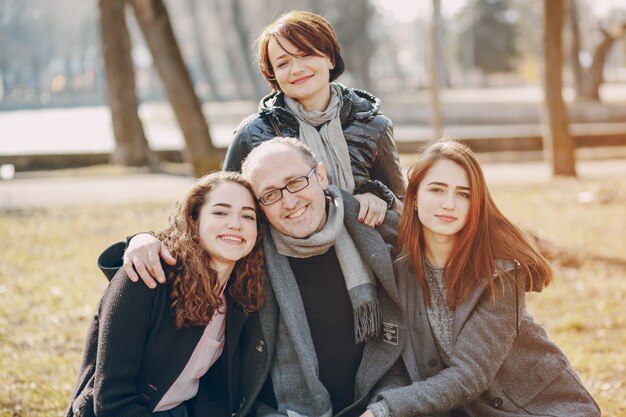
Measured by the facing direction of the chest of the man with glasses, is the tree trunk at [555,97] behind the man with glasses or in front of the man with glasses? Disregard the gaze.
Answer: behind

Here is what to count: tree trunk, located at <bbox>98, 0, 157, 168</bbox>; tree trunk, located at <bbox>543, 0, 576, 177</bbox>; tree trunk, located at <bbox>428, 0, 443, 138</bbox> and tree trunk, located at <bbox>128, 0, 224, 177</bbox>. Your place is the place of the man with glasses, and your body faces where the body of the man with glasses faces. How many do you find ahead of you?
0

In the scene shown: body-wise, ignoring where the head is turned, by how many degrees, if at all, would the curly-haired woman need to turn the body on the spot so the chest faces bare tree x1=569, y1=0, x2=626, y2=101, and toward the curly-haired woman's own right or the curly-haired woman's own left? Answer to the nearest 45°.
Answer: approximately 90° to the curly-haired woman's own left

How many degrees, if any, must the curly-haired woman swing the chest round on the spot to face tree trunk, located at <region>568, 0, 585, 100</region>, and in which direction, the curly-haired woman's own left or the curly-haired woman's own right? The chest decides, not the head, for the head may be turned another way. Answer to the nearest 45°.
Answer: approximately 90° to the curly-haired woman's own left

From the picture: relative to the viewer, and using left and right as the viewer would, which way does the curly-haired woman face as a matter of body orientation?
facing the viewer and to the right of the viewer

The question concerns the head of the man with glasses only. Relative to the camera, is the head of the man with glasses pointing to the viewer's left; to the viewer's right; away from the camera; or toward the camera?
toward the camera

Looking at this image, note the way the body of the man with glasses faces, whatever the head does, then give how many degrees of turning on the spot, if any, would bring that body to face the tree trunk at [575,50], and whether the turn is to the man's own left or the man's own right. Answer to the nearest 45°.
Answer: approximately 135° to the man's own left

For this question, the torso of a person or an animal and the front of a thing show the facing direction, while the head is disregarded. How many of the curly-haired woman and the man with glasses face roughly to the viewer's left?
0

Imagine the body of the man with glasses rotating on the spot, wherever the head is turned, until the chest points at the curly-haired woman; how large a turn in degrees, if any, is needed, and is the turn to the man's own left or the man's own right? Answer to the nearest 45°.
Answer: approximately 90° to the man's own right

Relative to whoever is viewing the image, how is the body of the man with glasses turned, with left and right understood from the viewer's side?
facing the viewer

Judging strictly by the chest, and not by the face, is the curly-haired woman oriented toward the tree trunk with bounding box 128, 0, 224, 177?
no

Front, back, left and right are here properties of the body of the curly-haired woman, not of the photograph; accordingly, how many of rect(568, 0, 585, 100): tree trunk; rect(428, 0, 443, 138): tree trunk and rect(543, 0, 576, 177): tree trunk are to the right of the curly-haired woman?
0

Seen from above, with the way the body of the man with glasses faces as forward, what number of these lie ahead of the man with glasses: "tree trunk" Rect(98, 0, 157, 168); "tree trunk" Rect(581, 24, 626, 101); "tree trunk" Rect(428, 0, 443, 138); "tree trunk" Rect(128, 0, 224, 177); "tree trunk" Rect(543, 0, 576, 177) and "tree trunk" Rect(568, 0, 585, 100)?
0

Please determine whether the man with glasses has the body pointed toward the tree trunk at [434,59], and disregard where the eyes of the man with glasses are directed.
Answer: no

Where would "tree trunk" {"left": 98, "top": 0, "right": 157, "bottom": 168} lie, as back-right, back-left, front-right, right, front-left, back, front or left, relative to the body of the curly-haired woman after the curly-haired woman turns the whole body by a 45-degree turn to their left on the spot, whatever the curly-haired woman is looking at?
left

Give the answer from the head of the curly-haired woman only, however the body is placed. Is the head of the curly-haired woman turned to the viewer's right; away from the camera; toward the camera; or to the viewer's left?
toward the camera
